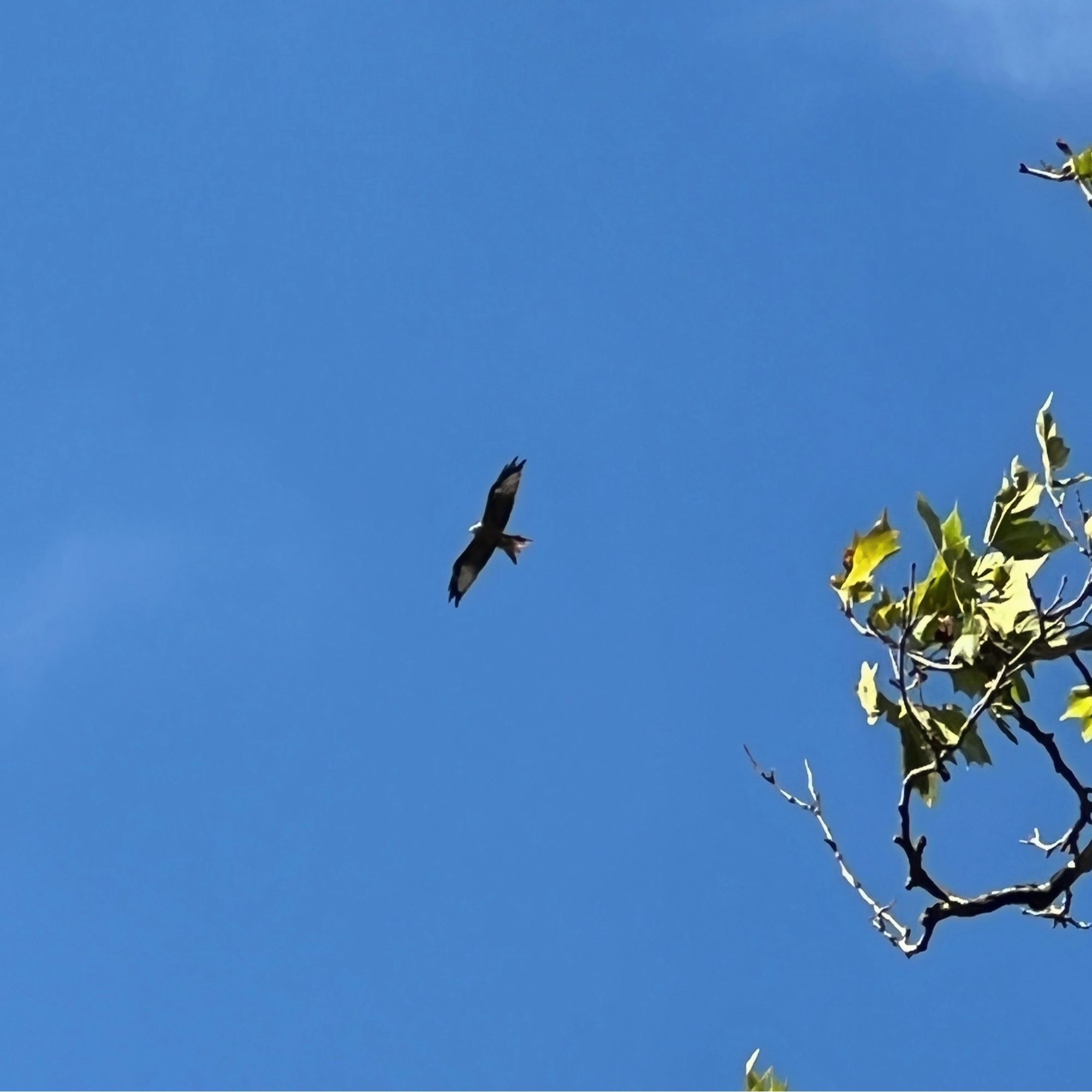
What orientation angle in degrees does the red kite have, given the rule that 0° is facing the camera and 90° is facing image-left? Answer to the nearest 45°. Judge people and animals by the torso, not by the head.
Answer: approximately 90°
